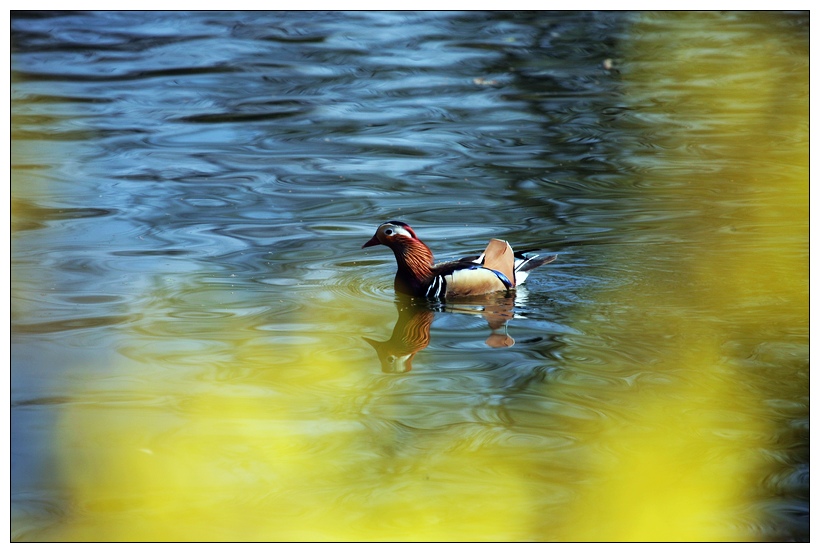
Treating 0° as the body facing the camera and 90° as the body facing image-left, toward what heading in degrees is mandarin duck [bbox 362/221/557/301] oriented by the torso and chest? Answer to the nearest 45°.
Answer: approximately 90°
